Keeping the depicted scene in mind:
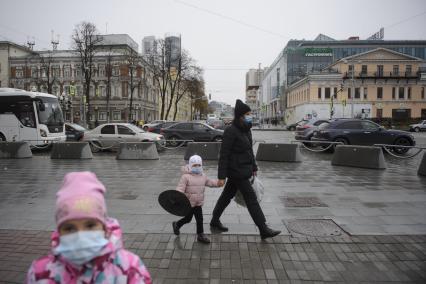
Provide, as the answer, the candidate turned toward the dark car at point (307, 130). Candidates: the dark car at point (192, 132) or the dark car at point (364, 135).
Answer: the dark car at point (192, 132)

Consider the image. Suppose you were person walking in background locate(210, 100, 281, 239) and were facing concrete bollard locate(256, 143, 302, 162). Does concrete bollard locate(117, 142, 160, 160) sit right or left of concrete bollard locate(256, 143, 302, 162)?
left

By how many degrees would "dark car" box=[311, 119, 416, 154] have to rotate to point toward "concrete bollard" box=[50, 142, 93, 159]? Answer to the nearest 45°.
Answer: approximately 135° to its right

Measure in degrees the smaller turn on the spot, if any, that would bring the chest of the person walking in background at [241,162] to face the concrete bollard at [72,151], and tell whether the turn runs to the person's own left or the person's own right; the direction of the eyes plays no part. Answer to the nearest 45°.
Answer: approximately 135° to the person's own left

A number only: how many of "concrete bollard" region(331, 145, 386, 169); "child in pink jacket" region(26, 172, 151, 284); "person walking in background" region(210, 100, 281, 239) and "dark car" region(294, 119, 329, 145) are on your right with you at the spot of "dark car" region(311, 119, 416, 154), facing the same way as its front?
3

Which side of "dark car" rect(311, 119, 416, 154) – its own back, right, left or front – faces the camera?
right

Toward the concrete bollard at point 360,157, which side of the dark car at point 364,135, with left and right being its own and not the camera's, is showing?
right

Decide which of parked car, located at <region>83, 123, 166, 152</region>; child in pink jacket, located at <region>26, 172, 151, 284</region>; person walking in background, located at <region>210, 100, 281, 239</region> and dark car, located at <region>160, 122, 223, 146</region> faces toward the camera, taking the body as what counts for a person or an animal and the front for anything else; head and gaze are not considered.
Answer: the child in pink jacket

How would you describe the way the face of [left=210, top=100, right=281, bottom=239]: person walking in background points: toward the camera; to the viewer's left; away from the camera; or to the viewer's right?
to the viewer's right

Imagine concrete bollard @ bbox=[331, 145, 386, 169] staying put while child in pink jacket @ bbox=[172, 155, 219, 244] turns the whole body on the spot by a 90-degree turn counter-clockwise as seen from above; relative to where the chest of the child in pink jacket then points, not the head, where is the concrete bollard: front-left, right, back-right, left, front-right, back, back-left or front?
front

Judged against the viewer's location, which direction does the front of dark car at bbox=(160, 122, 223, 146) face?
facing to the right of the viewer
